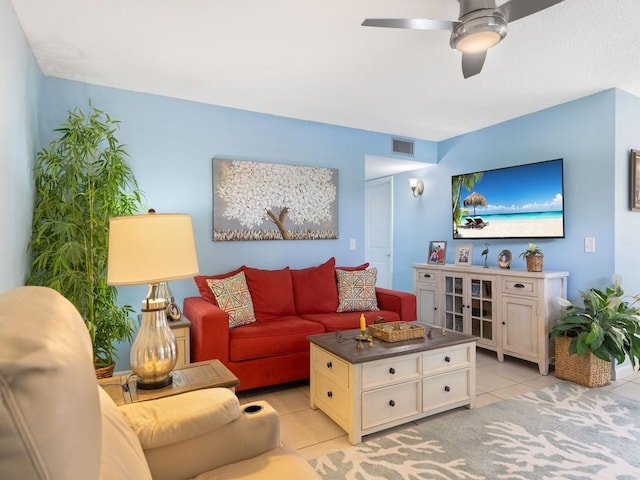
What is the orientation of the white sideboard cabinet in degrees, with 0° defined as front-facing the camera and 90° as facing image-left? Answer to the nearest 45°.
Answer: approximately 45°

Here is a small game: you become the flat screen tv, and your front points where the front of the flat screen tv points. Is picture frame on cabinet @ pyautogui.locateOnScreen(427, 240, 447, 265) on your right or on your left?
on your right

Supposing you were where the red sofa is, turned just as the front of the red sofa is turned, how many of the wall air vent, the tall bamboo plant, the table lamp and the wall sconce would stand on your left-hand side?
2

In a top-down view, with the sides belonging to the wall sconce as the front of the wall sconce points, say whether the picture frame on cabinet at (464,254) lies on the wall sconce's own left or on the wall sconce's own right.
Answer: on the wall sconce's own left

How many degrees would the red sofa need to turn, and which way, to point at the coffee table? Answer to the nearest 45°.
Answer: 0° — it already faces it
